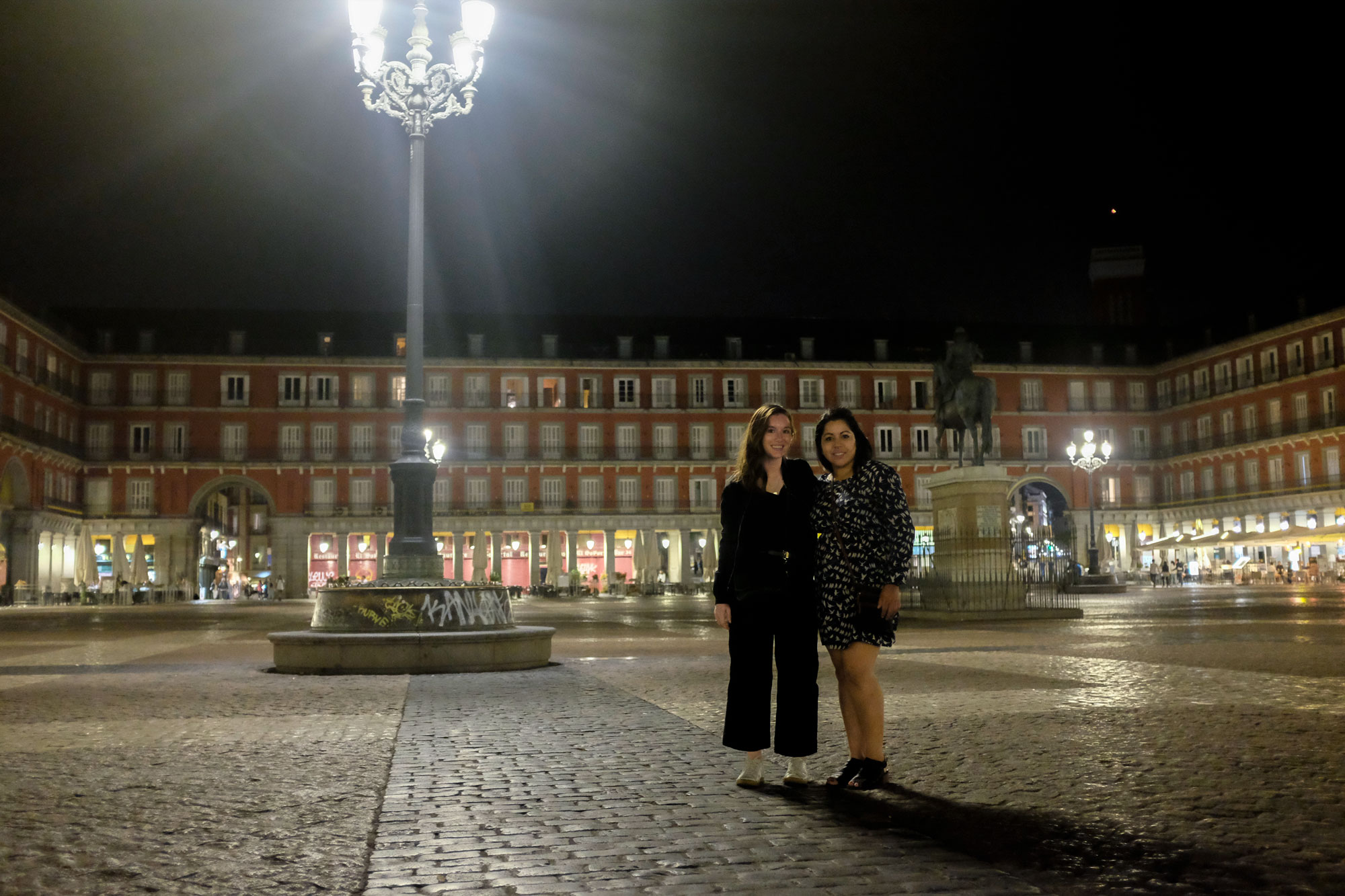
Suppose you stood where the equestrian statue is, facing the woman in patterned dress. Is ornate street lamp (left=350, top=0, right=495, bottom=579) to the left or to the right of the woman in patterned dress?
right

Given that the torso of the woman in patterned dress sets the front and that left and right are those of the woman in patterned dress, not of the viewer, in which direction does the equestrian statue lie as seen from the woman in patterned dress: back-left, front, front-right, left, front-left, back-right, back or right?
back-right

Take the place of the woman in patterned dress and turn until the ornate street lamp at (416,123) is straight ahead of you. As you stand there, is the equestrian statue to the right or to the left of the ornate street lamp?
right

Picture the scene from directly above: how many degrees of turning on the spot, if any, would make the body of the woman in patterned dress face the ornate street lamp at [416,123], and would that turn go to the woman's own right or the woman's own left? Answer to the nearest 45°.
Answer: approximately 90° to the woman's own right

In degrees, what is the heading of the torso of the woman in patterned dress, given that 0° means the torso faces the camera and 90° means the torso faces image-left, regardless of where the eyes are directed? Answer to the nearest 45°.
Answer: approximately 45°

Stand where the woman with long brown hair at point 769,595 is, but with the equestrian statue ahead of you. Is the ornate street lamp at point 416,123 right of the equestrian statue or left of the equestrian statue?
left
